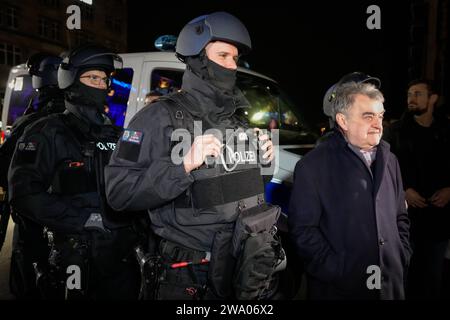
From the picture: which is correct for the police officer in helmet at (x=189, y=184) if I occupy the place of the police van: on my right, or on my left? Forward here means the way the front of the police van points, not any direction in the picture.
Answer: on my right

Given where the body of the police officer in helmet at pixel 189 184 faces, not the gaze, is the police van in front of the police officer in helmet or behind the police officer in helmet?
behind

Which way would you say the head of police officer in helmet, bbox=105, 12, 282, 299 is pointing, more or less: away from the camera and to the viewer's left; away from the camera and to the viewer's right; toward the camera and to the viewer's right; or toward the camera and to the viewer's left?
toward the camera and to the viewer's right

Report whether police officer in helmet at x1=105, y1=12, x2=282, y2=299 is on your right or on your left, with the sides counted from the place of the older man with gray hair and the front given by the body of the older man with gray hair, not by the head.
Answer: on your right

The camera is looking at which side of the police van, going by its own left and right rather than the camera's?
right

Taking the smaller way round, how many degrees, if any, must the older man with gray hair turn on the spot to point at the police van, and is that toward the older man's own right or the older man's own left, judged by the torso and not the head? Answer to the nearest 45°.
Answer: approximately 180°

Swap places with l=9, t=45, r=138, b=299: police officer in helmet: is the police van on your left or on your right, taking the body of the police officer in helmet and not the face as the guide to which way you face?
on your left

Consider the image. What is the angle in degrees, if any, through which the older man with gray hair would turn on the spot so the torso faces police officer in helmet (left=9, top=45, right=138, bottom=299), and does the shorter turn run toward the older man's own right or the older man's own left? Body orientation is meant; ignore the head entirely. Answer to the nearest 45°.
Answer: approximately 135° to the older man's own right
